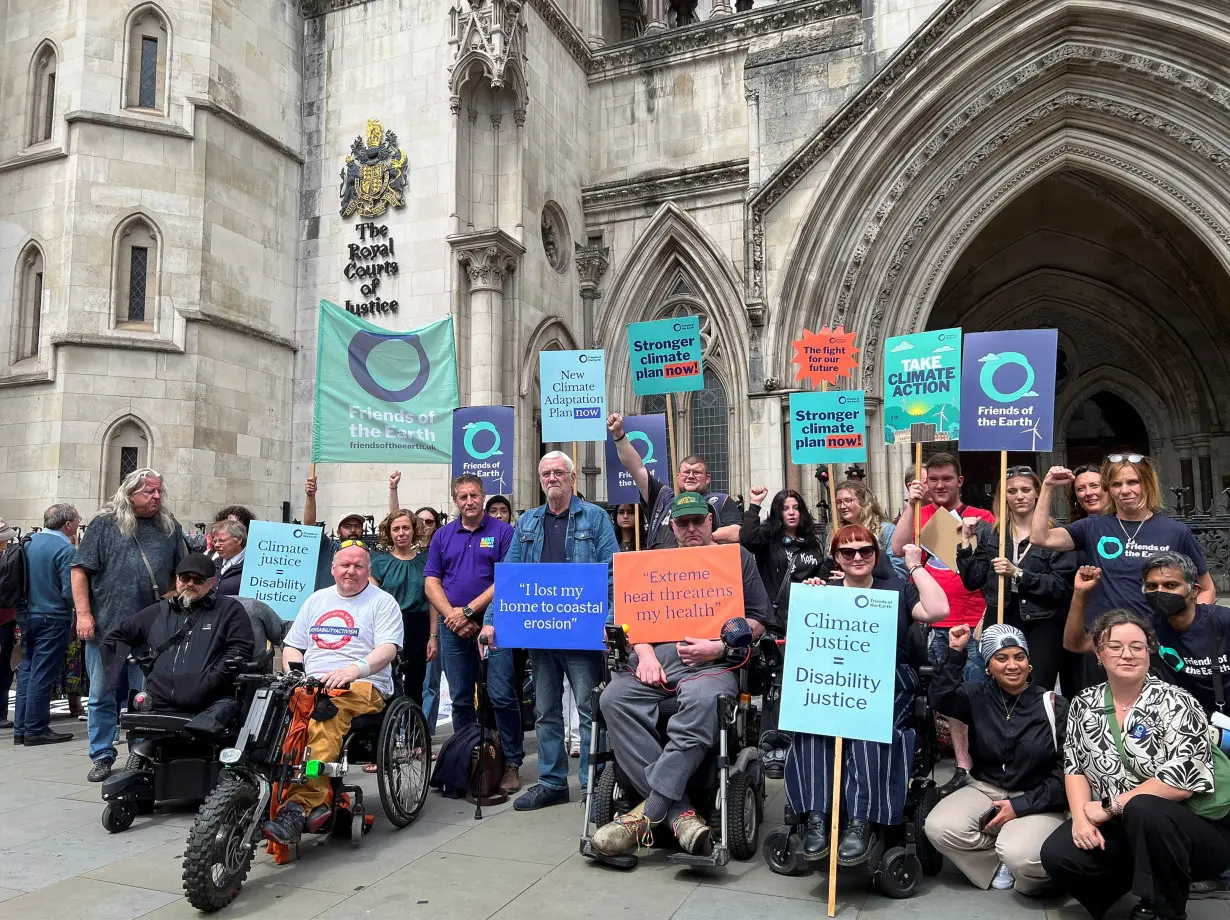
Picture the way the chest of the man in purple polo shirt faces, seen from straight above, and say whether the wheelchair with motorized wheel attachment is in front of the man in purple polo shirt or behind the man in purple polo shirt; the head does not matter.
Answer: in front

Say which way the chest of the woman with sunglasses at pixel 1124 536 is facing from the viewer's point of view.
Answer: toward the camera

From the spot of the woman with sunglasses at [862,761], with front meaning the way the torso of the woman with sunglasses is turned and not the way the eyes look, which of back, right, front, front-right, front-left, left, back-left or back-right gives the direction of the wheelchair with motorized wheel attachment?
right

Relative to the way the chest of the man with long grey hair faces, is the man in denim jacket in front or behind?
in front

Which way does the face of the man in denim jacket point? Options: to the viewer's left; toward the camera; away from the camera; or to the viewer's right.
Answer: toward the camera

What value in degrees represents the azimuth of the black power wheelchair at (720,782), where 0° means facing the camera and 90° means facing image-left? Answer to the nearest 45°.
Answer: approximately 0°

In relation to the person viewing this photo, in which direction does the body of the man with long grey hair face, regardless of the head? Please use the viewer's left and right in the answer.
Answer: facing the viewer and to the right of the viewer

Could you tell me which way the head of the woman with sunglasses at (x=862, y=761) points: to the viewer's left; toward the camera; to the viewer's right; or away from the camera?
toward the camera

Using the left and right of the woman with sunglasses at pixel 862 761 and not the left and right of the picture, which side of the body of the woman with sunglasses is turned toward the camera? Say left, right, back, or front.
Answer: front

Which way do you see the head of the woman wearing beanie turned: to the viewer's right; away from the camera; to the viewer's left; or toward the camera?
toward the camera

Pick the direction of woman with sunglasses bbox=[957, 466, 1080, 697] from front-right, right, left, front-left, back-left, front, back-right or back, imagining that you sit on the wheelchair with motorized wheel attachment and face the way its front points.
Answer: back-left

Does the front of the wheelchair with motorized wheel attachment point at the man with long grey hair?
no

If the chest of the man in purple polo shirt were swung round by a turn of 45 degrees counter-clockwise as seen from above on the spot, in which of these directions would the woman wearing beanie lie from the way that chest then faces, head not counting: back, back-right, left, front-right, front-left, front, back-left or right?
front

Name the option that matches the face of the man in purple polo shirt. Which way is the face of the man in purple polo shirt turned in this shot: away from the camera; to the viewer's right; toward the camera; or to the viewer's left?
toward the camera

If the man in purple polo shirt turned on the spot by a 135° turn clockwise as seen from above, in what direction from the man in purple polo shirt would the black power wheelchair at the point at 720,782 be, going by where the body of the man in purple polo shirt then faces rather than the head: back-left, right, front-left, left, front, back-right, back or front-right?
back
